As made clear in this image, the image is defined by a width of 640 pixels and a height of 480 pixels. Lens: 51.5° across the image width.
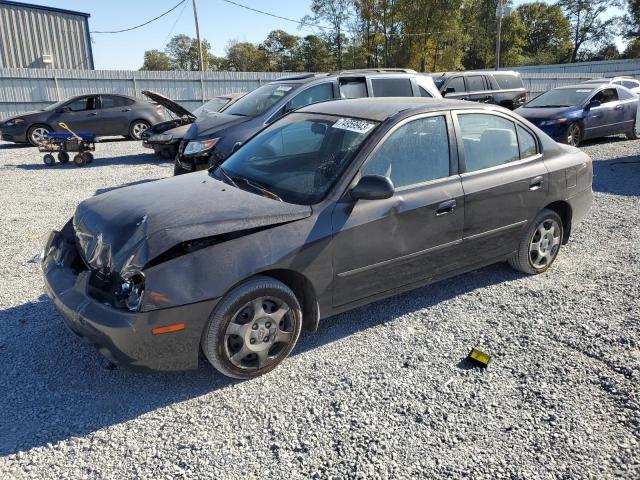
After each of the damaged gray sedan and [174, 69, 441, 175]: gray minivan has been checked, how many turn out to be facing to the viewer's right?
0

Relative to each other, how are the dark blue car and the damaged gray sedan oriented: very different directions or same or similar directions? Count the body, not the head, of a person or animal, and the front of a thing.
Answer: same or similar directions

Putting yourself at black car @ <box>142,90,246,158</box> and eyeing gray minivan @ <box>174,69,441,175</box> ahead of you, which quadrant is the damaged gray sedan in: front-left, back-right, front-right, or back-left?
front-right

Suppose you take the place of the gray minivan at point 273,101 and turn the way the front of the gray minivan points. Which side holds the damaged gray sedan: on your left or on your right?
on your left

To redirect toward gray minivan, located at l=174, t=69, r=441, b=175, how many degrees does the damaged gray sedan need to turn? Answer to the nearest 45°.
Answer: approximately 135° to its right

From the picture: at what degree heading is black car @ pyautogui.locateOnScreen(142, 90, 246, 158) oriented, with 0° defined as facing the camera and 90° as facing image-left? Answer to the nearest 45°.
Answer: approximately 45°

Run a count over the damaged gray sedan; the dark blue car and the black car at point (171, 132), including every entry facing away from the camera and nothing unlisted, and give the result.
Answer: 0

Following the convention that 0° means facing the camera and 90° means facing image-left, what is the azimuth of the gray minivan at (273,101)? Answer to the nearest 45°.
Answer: approximately 45°

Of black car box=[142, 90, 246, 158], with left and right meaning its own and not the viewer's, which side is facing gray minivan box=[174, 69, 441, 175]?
left

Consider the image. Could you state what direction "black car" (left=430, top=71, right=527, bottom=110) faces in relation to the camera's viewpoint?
facing the viewer and to the left of the viewer

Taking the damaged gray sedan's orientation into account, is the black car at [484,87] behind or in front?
behind

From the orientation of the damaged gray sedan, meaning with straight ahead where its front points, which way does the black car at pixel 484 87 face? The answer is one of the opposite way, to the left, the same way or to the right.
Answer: the same way

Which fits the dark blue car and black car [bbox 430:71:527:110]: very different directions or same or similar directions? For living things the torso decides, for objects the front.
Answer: same or similar directions

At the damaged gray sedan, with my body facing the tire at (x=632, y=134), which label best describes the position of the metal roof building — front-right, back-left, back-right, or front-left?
front-left

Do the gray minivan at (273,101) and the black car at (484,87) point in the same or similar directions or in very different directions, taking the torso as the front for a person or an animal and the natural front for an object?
same or similar directions
